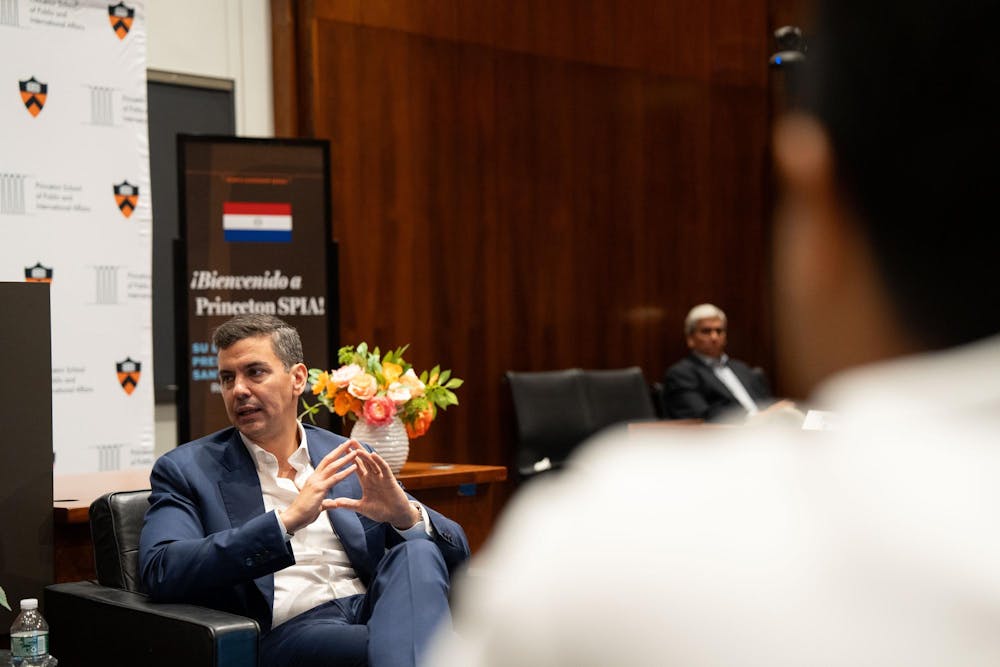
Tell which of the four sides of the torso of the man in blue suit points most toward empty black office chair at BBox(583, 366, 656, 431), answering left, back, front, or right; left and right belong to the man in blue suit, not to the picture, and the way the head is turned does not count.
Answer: left

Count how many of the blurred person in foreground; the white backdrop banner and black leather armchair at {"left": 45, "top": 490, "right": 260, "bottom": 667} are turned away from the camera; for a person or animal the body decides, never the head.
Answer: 1

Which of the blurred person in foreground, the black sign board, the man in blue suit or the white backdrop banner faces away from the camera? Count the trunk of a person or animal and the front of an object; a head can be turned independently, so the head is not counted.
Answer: the blurred person in foreground

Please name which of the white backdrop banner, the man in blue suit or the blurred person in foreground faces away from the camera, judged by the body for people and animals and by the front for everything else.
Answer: the blurred person in foreground

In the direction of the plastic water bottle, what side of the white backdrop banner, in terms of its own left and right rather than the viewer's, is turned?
front

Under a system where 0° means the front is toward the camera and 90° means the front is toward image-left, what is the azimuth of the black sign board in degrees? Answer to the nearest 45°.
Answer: approximately 0°

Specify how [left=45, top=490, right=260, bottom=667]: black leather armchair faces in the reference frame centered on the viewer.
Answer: facing the viewer and to the right of the viewer

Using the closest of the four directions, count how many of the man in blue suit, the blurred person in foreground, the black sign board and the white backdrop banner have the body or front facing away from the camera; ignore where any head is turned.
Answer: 1

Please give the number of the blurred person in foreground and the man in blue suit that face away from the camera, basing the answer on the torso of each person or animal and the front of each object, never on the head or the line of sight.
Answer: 1

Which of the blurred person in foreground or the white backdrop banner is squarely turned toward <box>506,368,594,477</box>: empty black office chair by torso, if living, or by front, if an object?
the blurred person in foreground

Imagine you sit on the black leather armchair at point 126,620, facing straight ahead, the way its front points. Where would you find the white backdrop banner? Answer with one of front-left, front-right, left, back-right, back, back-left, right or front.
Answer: back-left

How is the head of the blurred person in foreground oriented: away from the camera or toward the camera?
away from the camera

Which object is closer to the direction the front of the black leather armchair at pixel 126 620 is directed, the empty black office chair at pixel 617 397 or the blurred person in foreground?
the blurred person in foreground

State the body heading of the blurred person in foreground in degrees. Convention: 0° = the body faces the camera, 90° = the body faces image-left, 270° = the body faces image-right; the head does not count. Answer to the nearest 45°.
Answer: approximately 180°

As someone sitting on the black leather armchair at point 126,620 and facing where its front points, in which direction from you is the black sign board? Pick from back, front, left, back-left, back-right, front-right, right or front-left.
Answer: back-left

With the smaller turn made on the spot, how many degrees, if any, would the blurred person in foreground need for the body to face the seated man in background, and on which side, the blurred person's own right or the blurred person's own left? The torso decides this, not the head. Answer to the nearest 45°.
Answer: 0° — they already face them

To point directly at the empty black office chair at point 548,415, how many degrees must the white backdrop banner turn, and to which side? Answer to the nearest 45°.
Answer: approximately 90° to its left
